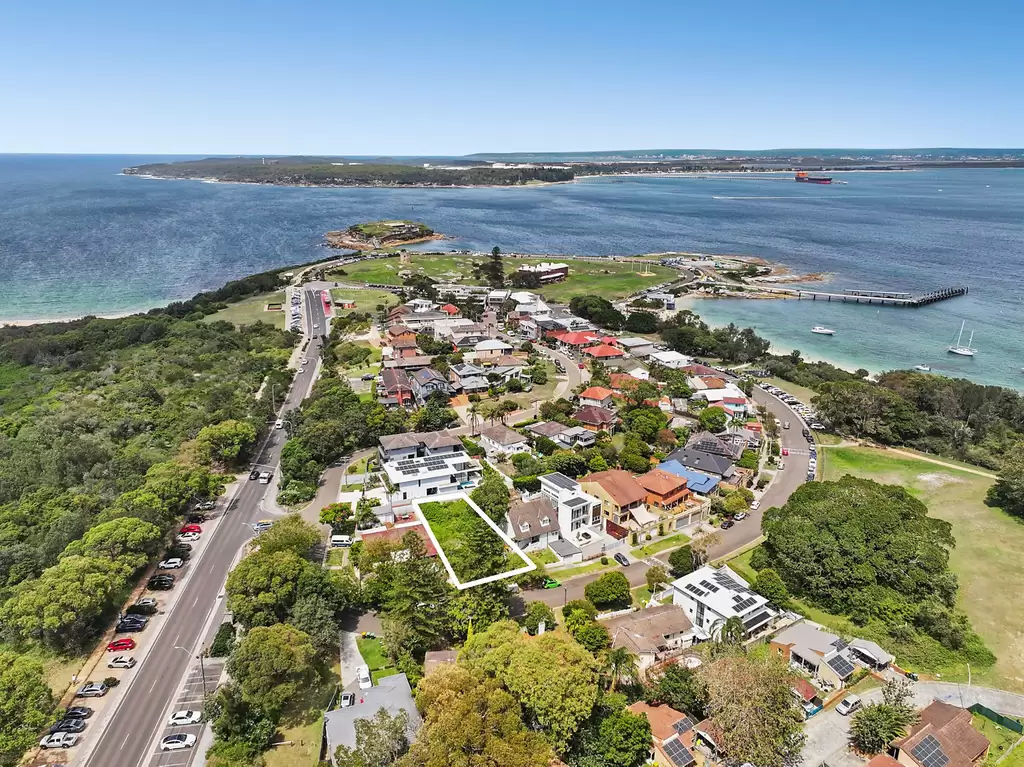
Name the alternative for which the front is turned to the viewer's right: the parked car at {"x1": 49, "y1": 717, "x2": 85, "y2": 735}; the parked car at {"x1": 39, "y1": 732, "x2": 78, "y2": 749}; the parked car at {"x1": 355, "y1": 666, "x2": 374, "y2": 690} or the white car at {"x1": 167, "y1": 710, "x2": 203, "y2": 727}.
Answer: the white car

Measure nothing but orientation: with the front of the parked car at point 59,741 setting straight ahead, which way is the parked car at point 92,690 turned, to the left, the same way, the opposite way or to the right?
the same way

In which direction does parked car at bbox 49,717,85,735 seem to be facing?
to the viewer's left

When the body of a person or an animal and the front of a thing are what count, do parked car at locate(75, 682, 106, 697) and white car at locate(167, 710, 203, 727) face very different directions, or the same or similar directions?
very different directions

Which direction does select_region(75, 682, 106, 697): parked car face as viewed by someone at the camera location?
facing to the left of the viewer

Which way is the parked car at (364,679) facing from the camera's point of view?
toward the camera

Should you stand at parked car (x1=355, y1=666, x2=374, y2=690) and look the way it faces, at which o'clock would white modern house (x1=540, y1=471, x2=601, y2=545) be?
The white modern house is roughly at 8 o'clock from the parked car.

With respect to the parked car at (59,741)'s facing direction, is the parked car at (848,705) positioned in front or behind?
behind

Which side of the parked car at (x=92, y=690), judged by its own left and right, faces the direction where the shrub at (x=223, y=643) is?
back

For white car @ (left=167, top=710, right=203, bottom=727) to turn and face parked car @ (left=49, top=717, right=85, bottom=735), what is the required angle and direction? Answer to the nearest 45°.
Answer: approximately 135° to its left

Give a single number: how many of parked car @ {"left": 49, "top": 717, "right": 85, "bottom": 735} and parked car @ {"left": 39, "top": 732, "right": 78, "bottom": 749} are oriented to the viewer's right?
0

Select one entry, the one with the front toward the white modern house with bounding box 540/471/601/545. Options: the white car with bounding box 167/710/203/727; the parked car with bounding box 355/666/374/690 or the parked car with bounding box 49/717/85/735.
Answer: the white car

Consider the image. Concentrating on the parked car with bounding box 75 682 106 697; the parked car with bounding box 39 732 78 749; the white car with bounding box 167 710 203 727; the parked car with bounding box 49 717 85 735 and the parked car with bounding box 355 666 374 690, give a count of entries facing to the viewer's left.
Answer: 3

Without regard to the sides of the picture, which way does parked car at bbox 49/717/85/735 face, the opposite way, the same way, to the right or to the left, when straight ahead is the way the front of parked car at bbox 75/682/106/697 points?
the same way

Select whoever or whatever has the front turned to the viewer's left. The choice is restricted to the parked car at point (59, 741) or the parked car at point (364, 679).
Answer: the parked car at point (59, 741)

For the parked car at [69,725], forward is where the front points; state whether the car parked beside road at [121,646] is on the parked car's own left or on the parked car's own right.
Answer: on the parked car's own right

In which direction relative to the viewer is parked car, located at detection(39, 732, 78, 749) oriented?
to the viewer's left

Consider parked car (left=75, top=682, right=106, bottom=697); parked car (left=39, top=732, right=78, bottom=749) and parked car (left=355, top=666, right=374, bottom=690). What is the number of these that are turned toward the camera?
1

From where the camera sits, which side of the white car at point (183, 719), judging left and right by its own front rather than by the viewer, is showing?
right
